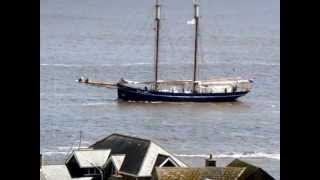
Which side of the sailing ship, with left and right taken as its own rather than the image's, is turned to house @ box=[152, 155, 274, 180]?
left

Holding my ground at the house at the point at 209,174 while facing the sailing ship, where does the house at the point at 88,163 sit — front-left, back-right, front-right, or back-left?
front-left

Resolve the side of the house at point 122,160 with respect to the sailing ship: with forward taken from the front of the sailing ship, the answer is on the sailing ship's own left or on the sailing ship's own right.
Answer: on the sailing ship's own left

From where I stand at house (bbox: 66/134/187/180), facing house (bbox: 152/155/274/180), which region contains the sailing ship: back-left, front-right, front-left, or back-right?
back-left

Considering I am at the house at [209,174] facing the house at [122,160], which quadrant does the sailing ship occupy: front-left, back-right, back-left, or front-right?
front-right

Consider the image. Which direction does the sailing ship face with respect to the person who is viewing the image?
facing to the left of the viewer
